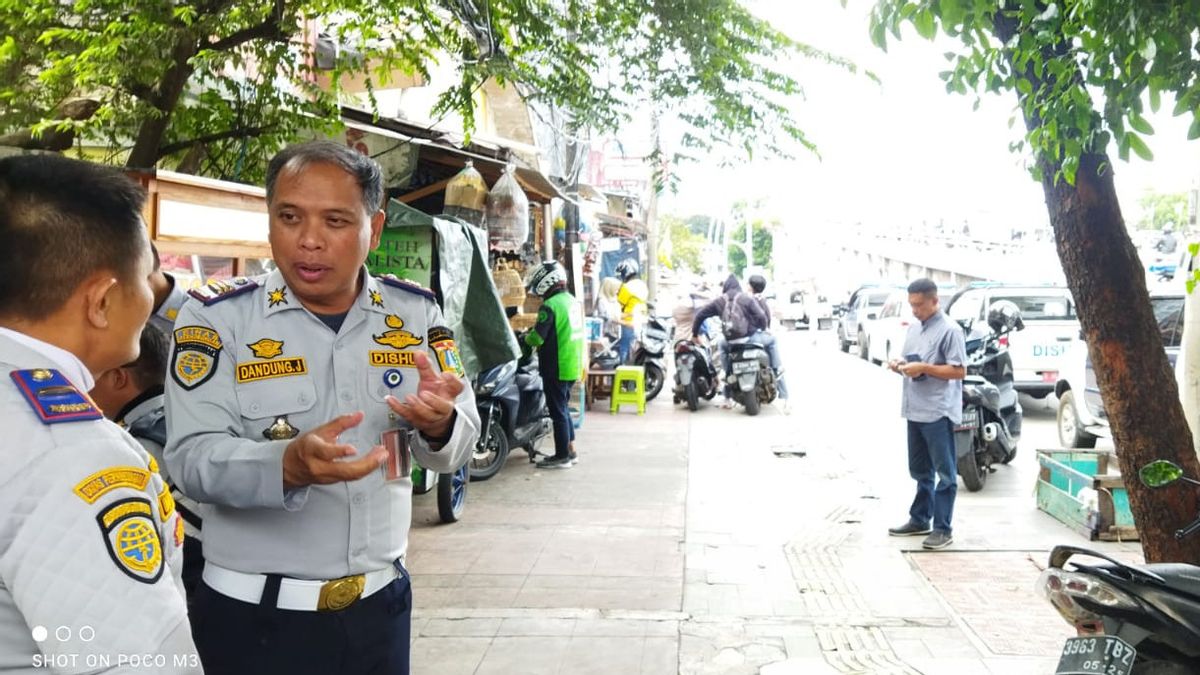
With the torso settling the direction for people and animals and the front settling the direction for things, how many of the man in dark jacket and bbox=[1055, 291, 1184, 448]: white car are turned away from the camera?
1

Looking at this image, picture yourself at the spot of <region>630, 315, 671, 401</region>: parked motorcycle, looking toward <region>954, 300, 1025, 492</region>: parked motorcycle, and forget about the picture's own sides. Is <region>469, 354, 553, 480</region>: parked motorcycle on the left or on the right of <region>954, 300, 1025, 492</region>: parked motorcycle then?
right

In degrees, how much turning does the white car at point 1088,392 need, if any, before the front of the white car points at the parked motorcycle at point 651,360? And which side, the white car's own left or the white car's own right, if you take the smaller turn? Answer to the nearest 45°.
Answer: approximately 45° to the white car's own right

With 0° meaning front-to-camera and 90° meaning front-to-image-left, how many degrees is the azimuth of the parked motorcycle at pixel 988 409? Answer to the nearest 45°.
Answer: approximately 225°

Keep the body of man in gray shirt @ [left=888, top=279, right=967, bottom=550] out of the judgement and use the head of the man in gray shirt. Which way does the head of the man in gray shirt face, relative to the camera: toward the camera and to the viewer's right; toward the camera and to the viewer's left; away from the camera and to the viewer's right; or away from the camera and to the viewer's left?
toward the camera and to the viewer's left

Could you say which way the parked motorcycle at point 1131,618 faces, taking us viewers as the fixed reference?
facing away from the viewer and to the right of the viewer

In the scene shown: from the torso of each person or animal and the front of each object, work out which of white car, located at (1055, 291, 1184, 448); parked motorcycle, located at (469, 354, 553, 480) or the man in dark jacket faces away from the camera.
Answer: the man in dark jacket

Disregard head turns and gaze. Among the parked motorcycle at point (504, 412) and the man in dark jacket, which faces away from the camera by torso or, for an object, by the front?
the man in dark jacket

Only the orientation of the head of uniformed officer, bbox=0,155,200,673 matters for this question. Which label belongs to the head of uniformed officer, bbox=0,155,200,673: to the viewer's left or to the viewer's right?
to the viewer's right

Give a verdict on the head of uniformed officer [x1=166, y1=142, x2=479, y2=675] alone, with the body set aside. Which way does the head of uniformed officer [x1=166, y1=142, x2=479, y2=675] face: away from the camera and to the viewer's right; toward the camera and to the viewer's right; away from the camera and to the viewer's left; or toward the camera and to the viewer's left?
toward the camera and to the viewer's left

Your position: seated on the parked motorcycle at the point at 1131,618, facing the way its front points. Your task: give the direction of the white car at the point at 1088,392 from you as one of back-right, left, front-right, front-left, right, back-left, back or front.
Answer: front-left
